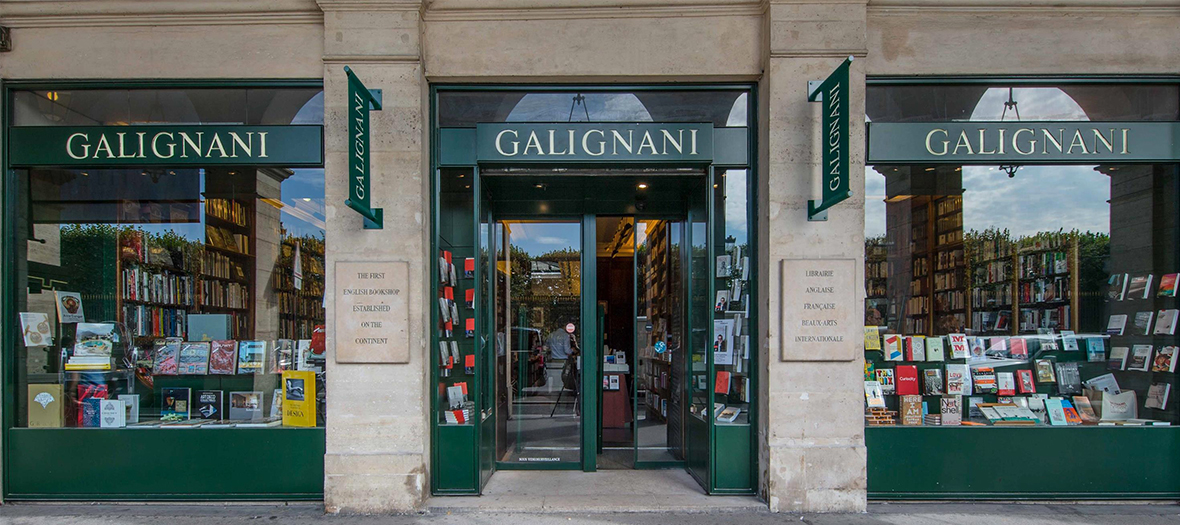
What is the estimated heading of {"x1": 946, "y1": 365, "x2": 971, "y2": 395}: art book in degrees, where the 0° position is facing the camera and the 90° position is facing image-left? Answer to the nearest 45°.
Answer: approximately 0°

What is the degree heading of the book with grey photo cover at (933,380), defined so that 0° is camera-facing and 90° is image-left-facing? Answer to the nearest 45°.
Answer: approximately 0°
